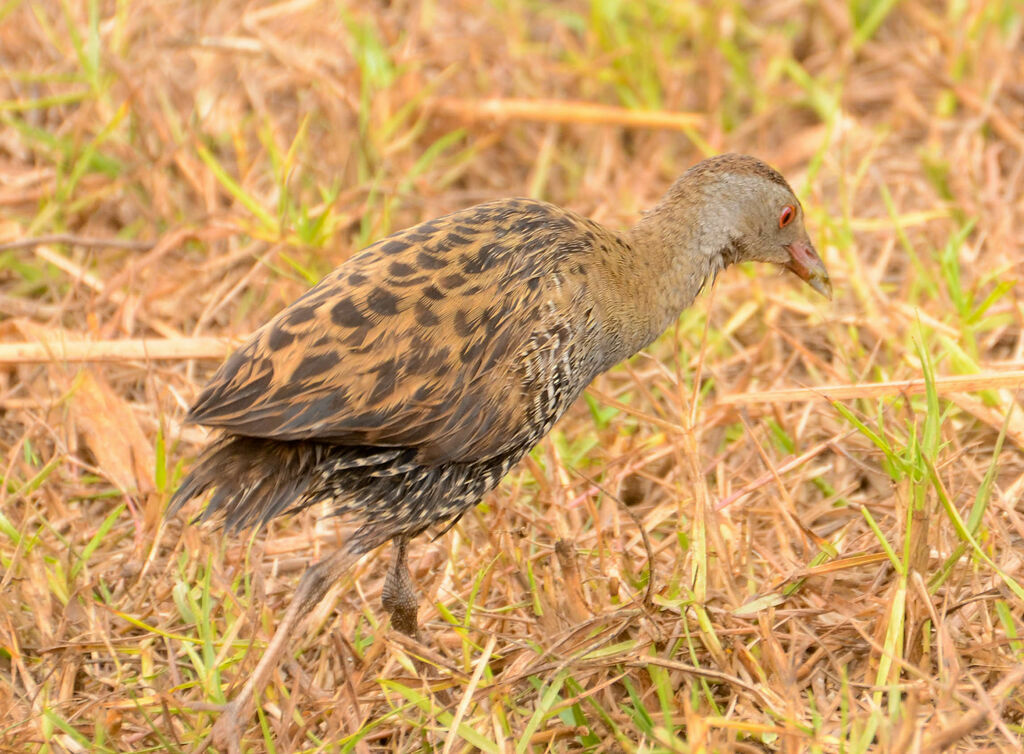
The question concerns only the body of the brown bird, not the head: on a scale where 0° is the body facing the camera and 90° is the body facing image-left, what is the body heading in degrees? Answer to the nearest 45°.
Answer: approximately 270°
